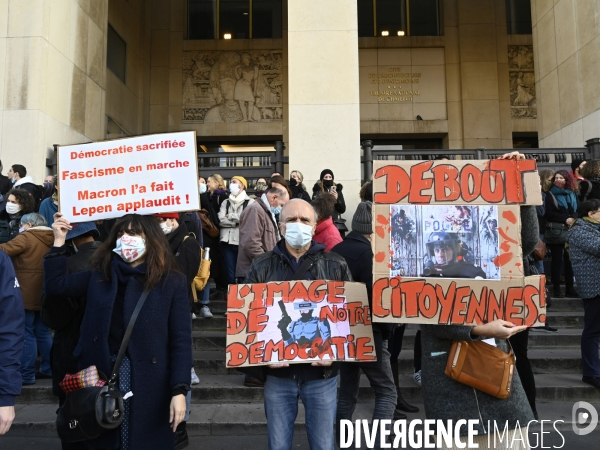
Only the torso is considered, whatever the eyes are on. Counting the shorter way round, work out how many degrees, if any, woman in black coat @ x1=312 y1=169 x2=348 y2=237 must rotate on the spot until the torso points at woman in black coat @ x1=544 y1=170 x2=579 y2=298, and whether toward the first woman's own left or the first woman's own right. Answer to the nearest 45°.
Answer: approximately 90° to the first woman's own left

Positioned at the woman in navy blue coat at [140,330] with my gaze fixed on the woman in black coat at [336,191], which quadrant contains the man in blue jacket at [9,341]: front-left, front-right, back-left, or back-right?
back-left

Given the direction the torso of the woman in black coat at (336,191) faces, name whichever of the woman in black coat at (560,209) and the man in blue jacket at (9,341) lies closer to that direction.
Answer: the man in blue jacket

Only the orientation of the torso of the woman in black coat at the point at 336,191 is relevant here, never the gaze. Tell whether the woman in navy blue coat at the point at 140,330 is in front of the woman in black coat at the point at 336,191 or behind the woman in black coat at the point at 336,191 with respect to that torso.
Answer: in front

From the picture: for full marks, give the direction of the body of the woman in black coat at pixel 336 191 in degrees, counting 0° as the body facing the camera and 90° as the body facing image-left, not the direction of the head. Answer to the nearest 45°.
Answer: approximately 0°

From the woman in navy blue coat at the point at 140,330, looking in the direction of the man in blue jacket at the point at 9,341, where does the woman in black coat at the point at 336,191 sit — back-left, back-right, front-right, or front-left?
back-right

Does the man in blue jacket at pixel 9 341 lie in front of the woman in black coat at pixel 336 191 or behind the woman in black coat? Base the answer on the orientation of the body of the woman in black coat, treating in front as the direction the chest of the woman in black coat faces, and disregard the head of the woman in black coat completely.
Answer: in front
